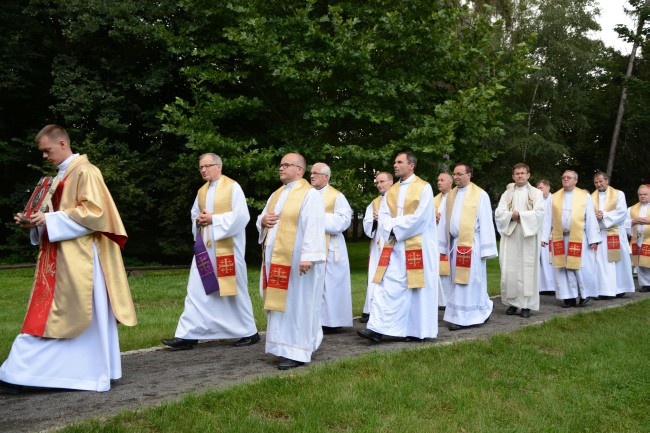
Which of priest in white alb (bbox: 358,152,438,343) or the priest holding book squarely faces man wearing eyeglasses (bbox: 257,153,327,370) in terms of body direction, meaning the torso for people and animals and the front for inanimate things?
the priest in white alb

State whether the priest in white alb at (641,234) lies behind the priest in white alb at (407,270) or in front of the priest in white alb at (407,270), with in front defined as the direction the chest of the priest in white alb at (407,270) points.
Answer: behind

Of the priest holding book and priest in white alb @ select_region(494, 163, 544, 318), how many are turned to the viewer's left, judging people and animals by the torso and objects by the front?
1

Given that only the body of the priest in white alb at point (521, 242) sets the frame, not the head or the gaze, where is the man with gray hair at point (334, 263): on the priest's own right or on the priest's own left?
on the priest's own right

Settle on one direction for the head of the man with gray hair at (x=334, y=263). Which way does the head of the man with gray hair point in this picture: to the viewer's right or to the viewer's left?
to the viewer's left

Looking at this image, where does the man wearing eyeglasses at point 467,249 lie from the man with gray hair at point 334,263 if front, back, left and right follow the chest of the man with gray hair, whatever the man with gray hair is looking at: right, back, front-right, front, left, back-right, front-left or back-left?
back-left

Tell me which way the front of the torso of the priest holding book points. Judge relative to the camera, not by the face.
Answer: to the viewer's left

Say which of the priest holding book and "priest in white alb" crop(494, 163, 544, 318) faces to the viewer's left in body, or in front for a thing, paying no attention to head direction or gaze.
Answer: the priest holding book

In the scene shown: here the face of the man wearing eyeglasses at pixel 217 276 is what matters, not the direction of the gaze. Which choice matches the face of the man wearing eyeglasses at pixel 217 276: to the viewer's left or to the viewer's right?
to the viewer's left

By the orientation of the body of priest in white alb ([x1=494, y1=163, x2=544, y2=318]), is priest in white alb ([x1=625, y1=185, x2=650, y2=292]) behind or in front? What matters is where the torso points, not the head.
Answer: behind

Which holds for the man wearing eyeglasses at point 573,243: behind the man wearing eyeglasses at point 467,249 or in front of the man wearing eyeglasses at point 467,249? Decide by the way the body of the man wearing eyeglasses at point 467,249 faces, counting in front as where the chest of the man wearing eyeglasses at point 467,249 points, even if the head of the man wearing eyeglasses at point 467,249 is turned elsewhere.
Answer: behind

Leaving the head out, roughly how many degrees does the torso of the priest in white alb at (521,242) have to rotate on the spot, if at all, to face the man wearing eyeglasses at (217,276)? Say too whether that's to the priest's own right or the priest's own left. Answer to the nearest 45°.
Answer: approximately 45° to the priest's own right

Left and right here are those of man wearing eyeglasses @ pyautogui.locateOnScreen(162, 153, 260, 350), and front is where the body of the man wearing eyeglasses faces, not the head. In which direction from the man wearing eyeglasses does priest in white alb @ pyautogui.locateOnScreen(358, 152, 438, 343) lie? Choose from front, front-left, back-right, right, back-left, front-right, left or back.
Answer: back-left
